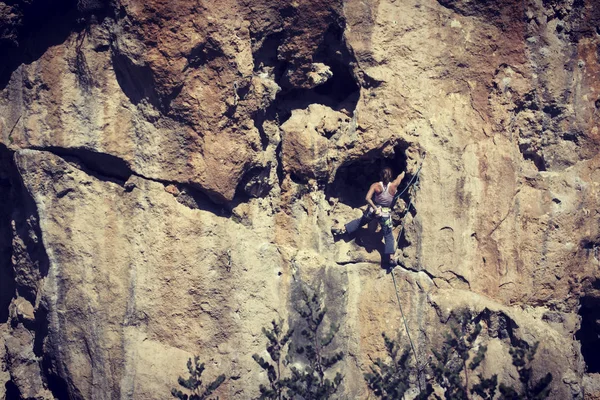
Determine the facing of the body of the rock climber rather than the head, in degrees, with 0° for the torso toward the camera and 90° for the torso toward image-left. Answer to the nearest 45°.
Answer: approximately 180°

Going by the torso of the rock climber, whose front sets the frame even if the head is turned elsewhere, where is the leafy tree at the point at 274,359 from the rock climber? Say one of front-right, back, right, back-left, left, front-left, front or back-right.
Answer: back-left

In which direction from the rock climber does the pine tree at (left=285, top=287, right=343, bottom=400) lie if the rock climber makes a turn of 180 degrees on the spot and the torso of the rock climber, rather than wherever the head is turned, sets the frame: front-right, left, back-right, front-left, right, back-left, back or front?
front-right

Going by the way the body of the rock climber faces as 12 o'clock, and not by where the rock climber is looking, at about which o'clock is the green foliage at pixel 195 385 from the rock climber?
The green foliage is roughly at 8 o'clock from the rock climber.
